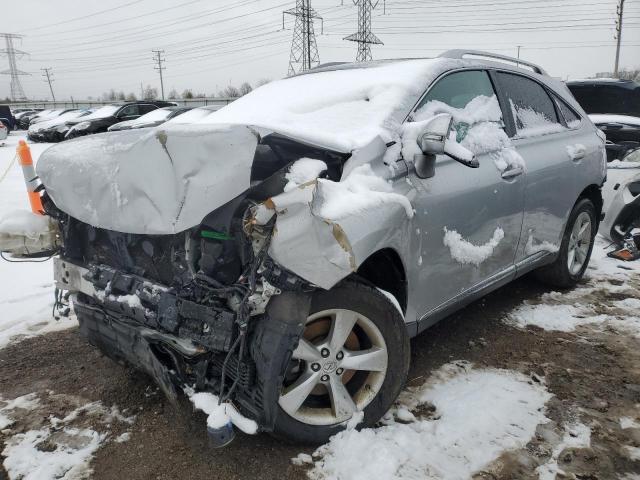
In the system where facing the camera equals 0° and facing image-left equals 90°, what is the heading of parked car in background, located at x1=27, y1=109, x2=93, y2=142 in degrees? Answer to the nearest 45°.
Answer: approximately 45°

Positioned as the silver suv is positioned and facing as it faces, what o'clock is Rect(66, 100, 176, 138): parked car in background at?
The parked car in background is roughly at 4 o'clock from the silver suv.

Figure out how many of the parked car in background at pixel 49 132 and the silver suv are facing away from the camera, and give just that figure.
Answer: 0

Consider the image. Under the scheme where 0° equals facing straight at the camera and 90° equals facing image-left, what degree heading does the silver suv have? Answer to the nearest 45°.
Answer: approximately 45°

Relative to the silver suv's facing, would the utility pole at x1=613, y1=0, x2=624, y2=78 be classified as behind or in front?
behind

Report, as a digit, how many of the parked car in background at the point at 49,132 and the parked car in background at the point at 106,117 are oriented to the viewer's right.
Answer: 0
